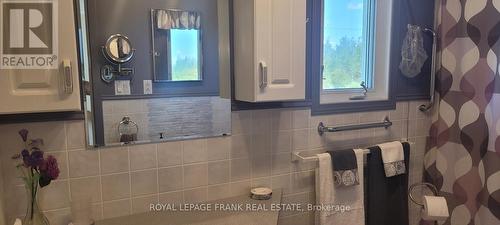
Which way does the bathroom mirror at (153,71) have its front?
toward the camera

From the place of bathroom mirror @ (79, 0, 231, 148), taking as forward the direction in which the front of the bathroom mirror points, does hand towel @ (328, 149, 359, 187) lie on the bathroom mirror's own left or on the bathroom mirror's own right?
on the bathroom mirror's own left

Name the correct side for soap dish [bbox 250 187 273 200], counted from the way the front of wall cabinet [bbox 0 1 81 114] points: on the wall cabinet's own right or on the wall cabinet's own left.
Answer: on the wall cabinet's own left

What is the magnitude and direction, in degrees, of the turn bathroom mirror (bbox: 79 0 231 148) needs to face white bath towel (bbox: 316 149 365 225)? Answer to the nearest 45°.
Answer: approximately 90° to its left

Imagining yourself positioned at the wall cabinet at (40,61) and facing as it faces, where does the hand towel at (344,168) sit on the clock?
The hand towel is roughly at 9 o'clock from the wall cabinet.

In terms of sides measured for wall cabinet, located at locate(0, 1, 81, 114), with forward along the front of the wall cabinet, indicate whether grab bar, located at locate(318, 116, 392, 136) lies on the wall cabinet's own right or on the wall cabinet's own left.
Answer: on the wall cabinet's own left

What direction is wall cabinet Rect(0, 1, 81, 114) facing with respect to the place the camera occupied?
facing the viewer

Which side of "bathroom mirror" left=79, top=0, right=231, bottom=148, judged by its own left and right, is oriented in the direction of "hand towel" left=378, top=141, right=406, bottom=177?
left

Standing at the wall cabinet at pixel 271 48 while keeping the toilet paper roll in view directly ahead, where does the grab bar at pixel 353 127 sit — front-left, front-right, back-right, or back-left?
front-left

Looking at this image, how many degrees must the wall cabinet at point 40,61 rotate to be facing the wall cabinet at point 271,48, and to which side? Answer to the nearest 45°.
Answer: approximately 90° to its left

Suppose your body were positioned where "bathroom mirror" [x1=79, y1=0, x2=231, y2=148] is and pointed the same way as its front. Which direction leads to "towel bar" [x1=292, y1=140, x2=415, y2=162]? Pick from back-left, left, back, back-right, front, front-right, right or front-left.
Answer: left
